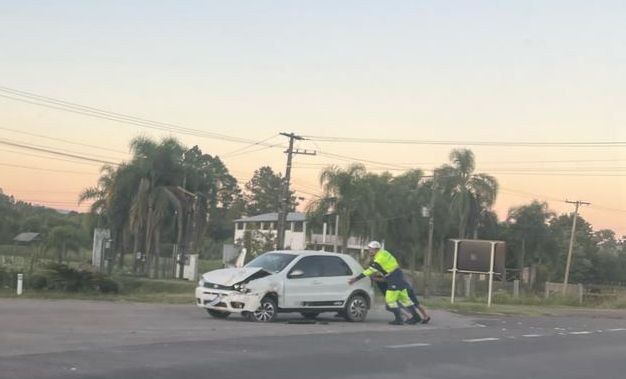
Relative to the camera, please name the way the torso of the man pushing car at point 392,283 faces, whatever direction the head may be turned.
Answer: to the viewer's left

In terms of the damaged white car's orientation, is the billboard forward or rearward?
rearward

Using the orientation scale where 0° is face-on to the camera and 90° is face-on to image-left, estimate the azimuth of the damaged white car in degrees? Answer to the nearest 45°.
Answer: approximately 45°

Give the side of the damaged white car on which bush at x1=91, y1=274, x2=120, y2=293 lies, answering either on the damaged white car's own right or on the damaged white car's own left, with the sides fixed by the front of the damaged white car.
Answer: on the damaged white car's own right

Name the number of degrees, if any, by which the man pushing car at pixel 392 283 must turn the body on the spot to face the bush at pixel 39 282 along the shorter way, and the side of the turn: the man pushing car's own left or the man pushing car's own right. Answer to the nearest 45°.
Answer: approximately 45° to the man pushing car's own right

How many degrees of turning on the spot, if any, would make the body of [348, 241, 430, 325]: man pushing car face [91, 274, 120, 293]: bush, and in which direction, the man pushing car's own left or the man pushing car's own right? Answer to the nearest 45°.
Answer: approximately 45° to the man pushing car's own right

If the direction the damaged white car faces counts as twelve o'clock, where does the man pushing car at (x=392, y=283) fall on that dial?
The man pushing car is roughly at 7 o'clock from the damaged white car.
